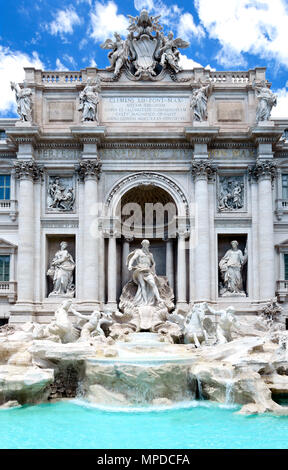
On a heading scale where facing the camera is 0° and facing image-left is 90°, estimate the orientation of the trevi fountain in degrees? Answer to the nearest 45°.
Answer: approximately 0°
